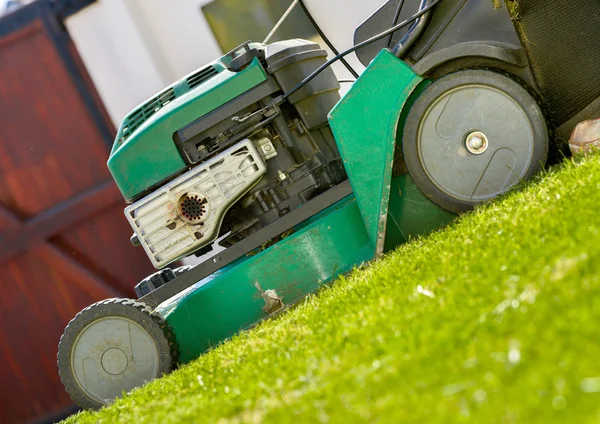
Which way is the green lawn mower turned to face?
to the viewer's left

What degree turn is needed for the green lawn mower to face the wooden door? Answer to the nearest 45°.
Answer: approximately 45° to its right
